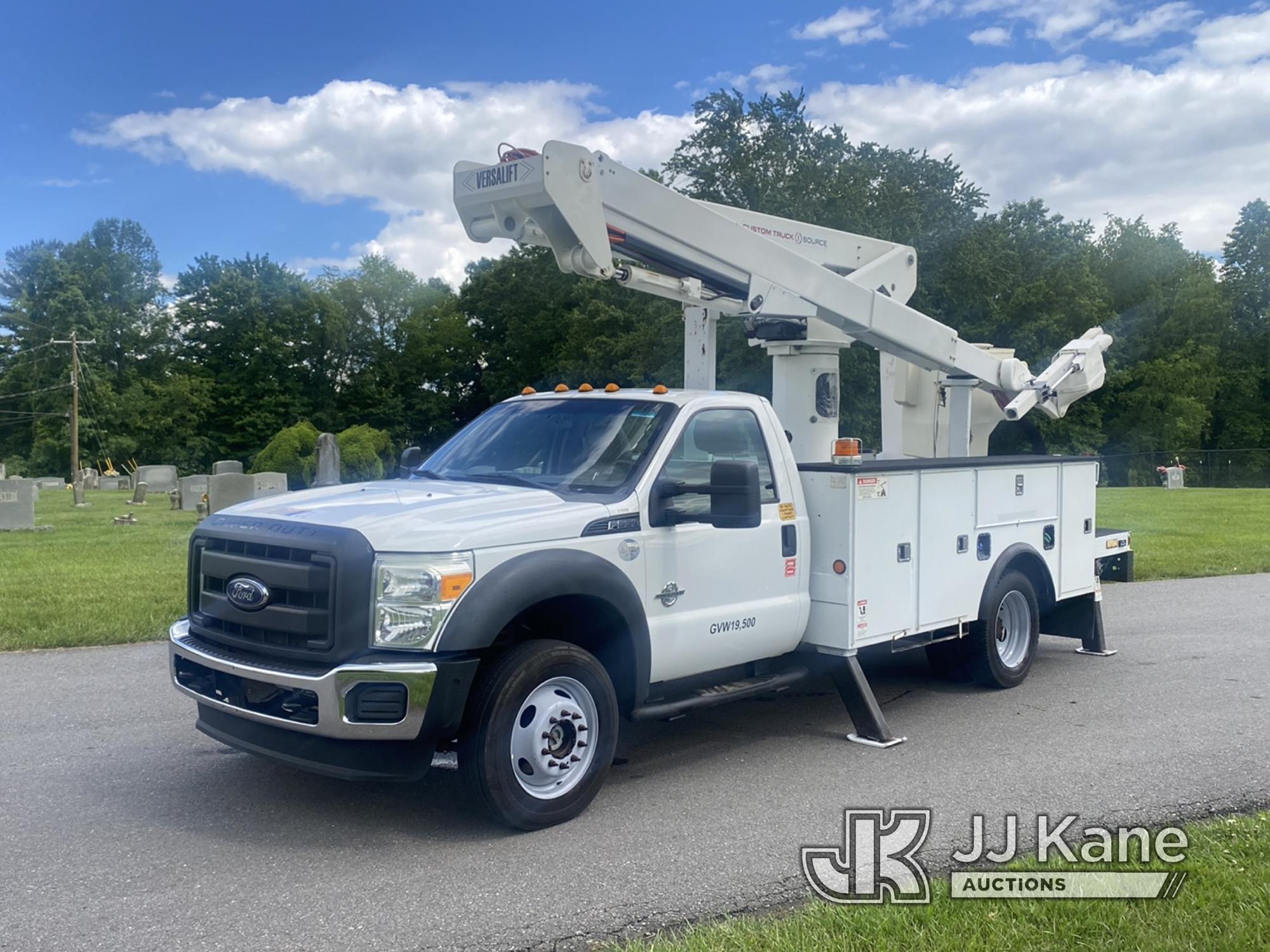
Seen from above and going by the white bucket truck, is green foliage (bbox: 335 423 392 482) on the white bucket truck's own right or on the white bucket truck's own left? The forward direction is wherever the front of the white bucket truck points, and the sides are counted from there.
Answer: on the white bucket truck's own right

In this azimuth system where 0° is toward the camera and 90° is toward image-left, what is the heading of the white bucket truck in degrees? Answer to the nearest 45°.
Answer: approximately 45°

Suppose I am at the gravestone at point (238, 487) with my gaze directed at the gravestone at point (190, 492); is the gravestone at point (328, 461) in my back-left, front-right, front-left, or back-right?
back-right

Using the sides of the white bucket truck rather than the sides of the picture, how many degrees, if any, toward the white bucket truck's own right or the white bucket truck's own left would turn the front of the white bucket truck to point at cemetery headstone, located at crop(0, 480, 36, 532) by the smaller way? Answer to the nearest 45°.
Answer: approximately 90° to the white bucket truck's own right

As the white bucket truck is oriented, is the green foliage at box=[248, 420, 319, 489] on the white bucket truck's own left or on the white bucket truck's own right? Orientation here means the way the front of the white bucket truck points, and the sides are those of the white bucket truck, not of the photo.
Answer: on the white bucket truck's own right

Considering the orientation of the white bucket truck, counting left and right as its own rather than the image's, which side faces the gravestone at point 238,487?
right

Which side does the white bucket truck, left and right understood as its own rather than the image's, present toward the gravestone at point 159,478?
right
